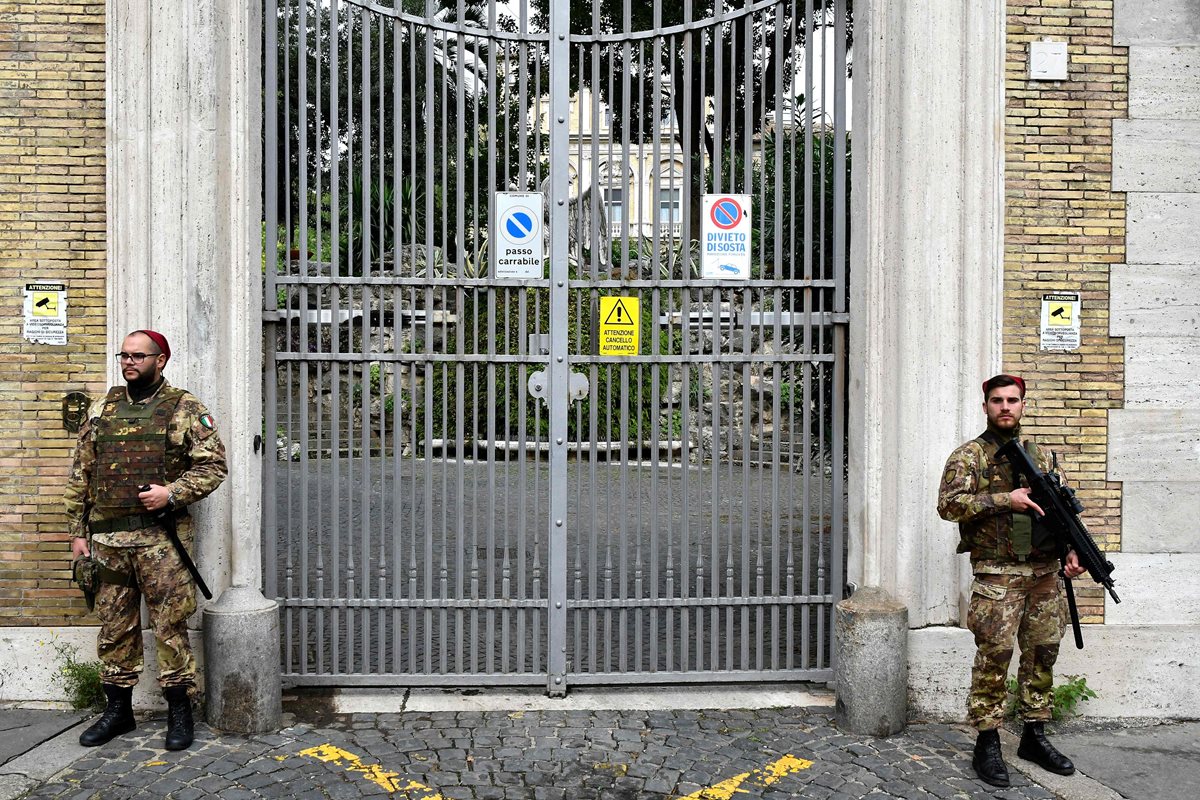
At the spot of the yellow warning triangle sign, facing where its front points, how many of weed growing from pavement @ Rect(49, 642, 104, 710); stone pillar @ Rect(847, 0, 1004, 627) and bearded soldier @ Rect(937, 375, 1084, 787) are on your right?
1

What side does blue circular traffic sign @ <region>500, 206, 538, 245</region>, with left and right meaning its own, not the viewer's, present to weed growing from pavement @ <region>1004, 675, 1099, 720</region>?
left

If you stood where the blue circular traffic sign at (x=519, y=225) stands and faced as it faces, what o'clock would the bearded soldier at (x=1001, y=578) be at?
The bearded soldier is roughly at 10 o'clock from the blue circular traffic sign.

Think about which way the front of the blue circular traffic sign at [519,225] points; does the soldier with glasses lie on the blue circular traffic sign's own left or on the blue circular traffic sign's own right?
on the blue circular traffic sign's own right

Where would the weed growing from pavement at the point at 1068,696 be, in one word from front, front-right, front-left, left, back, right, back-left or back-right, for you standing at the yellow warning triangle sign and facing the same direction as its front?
left

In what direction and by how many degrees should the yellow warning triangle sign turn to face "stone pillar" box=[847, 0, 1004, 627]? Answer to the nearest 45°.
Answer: approximately 90° to its left

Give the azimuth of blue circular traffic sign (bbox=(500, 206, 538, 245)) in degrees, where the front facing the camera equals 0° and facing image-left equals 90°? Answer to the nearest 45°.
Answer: approximately 0°

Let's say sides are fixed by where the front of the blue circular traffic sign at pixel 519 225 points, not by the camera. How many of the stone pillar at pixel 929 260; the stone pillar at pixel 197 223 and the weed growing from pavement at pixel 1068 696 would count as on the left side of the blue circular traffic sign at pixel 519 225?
2
